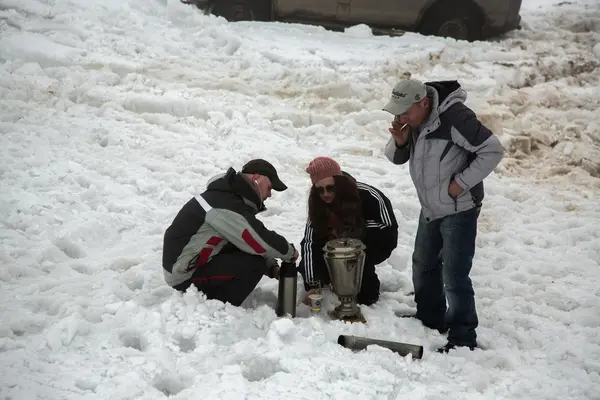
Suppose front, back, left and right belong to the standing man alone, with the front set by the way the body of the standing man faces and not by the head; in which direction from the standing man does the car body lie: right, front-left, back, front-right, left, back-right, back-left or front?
back-right

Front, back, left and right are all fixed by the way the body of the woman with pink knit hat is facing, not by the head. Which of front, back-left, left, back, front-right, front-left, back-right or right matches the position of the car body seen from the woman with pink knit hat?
back-right

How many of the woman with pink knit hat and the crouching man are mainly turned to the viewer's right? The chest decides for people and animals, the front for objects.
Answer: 1

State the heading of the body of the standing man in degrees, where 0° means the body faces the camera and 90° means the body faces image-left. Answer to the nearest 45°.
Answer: approximately 45°

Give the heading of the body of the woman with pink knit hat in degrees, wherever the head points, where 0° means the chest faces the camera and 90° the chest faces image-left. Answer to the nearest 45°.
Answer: approximately 45°

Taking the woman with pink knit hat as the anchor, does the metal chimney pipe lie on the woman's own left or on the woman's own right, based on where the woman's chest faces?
on the woman's own left

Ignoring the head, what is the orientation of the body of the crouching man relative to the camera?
to the viewer's right

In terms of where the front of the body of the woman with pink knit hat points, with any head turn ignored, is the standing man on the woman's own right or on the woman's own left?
on the woman's own left

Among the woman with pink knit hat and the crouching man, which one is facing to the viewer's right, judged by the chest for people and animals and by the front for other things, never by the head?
the crouching man

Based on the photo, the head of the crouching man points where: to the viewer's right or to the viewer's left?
to the viewer's right
